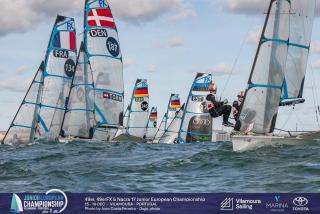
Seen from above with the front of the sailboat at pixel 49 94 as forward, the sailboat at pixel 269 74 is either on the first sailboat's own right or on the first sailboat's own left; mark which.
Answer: on the first sailboat's own left

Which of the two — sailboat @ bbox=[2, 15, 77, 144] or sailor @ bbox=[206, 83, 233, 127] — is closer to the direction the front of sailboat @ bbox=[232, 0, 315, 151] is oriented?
the sailor

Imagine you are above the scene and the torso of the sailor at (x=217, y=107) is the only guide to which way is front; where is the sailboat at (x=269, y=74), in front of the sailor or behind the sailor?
in front

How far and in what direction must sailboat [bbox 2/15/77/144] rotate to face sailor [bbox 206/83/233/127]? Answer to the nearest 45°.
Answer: approximately 90° to its left

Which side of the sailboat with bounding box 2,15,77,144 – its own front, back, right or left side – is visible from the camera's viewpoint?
left

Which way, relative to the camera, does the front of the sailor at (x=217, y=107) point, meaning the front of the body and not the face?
to the viewer's right

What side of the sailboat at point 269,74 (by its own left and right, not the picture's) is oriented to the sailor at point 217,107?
front
